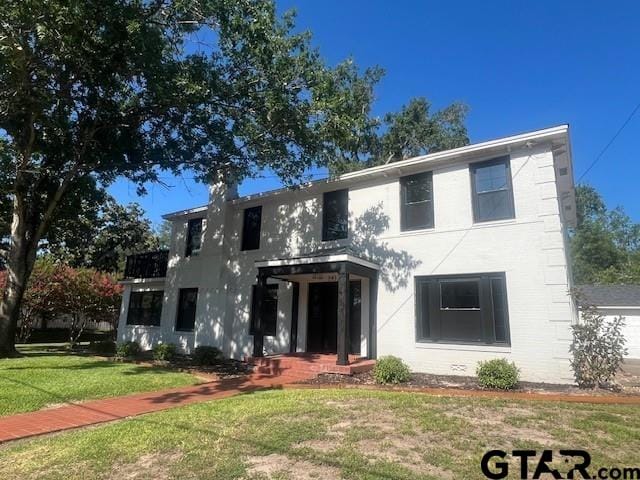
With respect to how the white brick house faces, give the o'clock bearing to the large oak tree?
The large oak tree is roughly at 1 o'clock from the white brick house.

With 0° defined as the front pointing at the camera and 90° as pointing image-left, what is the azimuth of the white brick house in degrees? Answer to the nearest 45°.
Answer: approximately 45°

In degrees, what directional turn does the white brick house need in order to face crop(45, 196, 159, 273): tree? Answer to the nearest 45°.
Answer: approximately 90° to its right

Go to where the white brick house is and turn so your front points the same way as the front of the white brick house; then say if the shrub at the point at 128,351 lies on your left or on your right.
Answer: on your right

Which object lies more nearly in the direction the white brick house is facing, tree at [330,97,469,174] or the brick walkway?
the brick walkway
